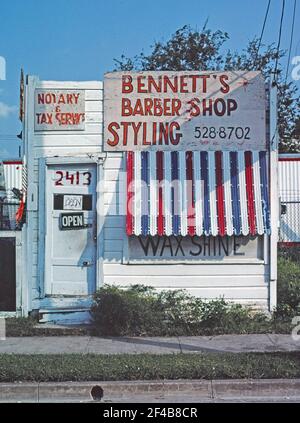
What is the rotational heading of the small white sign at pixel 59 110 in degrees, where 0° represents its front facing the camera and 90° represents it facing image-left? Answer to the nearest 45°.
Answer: approximately 0°

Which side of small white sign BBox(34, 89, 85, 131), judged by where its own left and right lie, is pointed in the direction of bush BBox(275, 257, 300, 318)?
left

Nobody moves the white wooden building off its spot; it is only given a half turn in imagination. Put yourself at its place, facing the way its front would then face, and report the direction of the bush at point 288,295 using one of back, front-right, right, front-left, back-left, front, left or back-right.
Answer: right

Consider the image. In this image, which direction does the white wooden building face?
toward the camera

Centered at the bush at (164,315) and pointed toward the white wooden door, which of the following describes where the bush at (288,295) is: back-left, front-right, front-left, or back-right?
back-right
